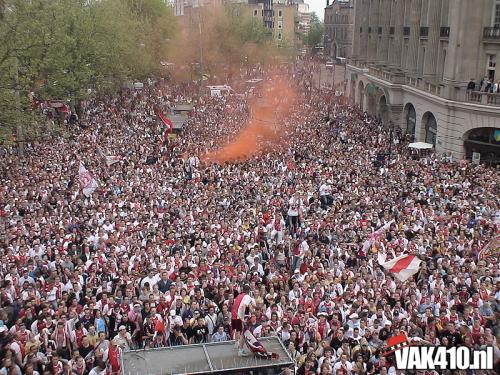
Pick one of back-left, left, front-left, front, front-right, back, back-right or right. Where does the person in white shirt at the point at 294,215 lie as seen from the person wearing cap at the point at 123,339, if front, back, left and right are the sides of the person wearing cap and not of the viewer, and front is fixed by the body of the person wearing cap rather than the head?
back-left

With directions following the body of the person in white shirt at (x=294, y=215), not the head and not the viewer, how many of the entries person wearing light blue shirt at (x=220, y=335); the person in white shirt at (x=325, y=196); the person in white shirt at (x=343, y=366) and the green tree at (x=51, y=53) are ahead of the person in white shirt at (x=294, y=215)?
2

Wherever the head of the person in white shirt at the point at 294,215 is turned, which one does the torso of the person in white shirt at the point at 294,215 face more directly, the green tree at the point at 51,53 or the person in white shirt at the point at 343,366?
the person in white shirt

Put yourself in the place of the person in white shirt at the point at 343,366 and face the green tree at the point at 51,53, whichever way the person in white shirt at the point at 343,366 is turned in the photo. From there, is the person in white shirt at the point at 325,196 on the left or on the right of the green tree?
right

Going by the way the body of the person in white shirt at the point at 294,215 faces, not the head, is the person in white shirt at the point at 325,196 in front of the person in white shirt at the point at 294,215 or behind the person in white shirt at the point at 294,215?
behind

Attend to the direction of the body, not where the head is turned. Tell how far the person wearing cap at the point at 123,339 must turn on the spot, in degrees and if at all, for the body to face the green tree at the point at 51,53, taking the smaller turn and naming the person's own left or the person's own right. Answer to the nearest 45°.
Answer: approximately 180°

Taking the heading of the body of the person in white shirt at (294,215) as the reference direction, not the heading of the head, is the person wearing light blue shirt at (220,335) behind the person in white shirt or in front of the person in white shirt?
in front

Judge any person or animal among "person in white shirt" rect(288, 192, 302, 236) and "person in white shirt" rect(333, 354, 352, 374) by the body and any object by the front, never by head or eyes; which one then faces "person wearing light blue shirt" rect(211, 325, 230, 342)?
"person in white shirt" rect(288, 192, 302, 236)

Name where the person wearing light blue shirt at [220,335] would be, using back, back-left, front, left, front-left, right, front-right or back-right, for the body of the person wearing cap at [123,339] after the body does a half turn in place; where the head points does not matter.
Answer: right

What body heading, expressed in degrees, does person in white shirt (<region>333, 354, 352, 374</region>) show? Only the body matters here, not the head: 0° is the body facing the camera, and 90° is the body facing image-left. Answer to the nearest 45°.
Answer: approximately 0°

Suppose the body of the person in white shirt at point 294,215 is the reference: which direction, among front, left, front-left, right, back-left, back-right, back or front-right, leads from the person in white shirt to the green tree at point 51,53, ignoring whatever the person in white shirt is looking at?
back-right

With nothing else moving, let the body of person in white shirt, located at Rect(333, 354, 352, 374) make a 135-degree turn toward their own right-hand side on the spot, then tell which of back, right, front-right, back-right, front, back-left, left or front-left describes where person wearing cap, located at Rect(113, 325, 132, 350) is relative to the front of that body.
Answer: front-left
